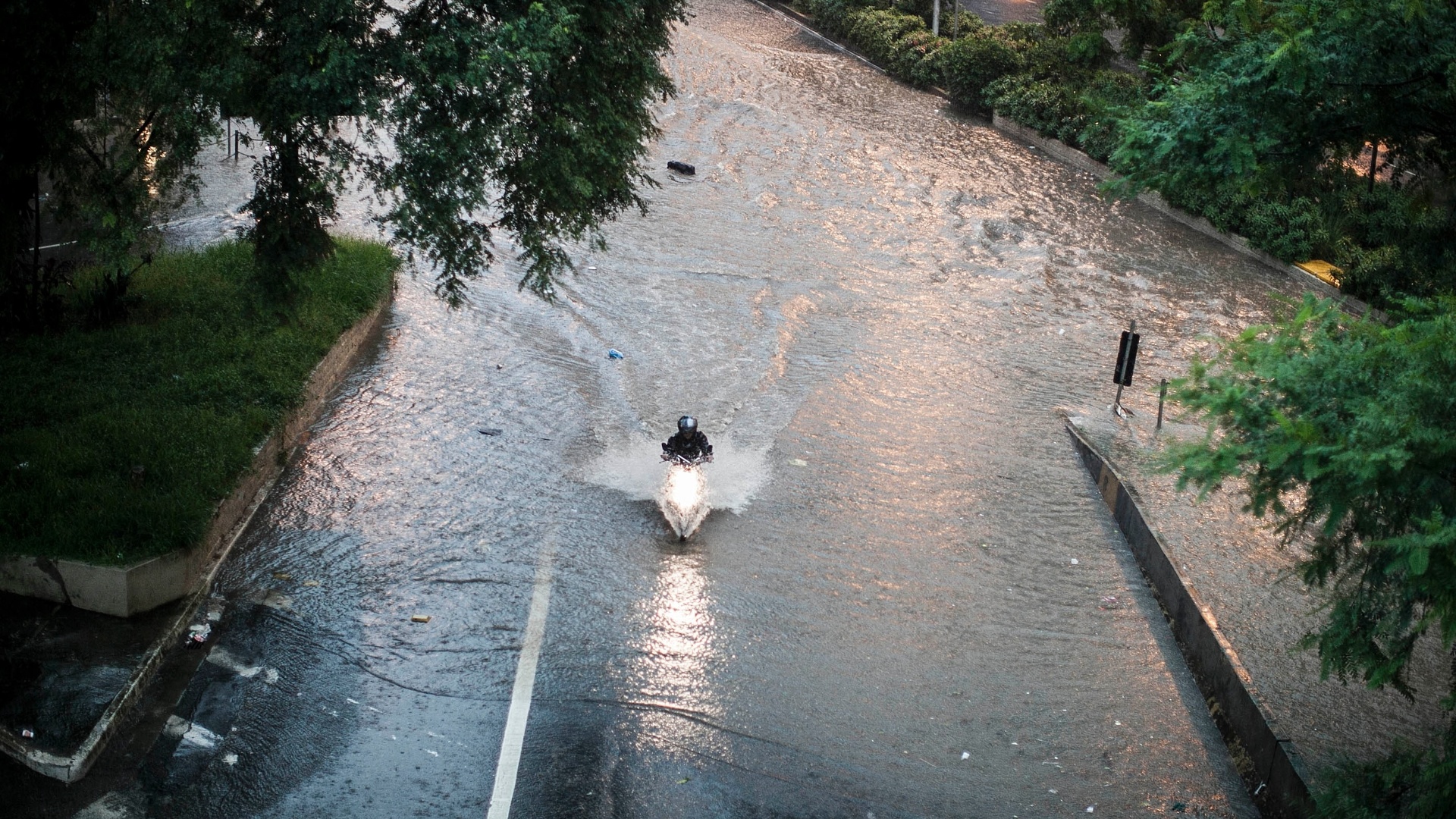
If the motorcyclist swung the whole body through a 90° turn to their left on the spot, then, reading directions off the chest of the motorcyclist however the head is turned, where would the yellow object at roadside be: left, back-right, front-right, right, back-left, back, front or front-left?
front-left

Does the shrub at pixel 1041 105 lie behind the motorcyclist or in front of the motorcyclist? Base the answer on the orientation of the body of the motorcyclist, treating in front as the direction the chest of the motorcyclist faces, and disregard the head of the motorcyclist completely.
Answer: behind

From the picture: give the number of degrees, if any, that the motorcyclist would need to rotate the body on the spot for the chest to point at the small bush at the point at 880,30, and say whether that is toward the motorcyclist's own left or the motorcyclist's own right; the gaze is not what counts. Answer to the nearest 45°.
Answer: approximately 180°

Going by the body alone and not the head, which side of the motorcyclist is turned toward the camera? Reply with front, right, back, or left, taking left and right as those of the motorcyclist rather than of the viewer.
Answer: front

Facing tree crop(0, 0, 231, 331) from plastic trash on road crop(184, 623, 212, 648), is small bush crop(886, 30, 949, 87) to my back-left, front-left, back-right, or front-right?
front-right

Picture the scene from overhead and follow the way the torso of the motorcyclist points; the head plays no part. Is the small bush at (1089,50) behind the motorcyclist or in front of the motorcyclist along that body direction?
behind

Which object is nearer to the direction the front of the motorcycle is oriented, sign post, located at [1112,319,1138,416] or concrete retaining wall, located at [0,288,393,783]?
the concrete retaining wall

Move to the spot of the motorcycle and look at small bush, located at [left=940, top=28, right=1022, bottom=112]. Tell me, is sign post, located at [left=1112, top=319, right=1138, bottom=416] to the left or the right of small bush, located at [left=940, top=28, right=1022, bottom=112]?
right

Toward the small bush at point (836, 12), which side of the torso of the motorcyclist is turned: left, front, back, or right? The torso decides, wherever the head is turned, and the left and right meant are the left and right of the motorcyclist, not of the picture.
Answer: back

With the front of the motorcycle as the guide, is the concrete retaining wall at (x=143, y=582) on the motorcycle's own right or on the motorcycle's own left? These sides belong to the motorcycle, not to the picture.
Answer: on the motorcycle's own right
